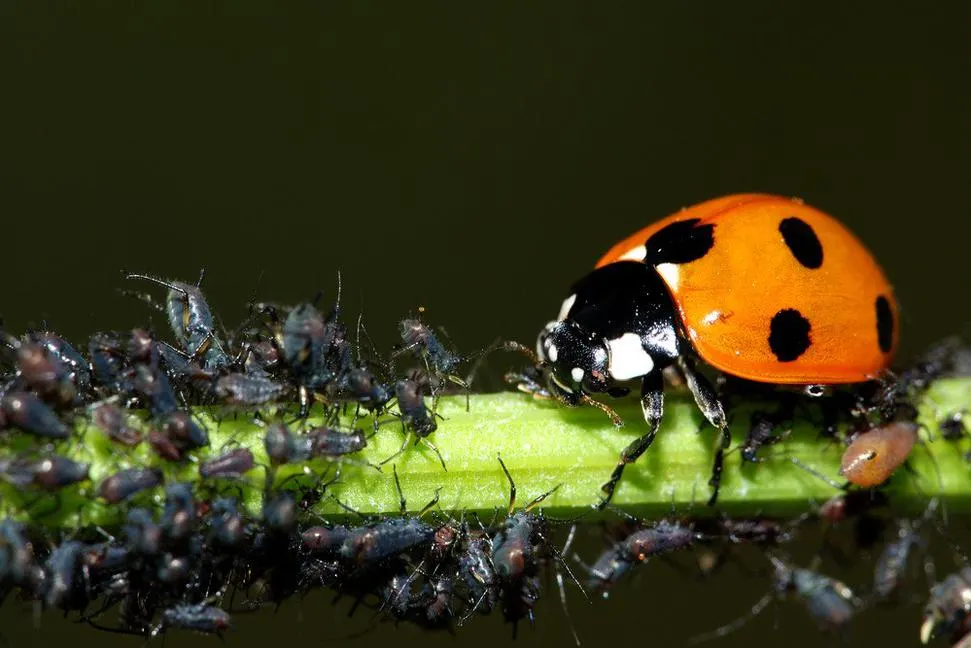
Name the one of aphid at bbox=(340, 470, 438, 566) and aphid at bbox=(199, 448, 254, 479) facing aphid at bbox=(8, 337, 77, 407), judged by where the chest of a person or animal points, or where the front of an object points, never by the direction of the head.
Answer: aphid at bbox=(199, 448, 254, 479)

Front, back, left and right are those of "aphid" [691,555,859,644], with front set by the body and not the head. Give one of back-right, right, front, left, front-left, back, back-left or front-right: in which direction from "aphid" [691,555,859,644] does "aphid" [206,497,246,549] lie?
front-left

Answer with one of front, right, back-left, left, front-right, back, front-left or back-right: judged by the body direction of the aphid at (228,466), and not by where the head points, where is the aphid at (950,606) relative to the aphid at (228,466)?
back

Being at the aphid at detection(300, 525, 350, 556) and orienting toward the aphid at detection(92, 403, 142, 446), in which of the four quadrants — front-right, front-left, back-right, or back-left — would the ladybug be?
back-right

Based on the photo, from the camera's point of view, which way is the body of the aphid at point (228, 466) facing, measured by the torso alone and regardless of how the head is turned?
to the viewer's left

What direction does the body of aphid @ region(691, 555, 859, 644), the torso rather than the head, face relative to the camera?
to the viewer's left

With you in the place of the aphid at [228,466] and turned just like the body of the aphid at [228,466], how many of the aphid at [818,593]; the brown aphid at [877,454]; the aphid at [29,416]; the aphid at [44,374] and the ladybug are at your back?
3

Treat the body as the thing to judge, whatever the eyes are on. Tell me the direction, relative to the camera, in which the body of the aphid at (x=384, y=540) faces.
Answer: to the viewer's right

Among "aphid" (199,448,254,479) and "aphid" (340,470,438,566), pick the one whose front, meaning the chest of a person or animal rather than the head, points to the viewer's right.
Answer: "aphid" (340,470,438,566)
